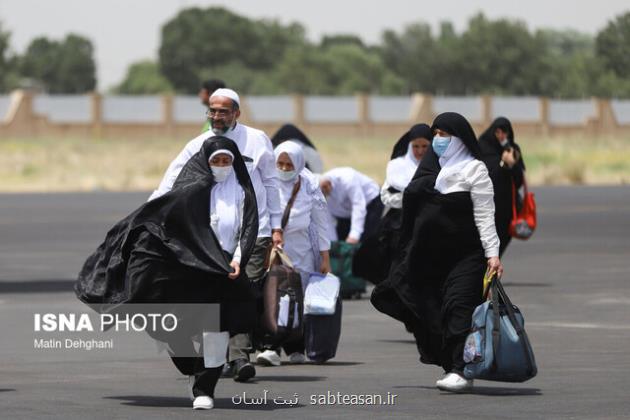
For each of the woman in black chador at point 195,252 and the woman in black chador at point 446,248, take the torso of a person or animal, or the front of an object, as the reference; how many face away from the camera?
0

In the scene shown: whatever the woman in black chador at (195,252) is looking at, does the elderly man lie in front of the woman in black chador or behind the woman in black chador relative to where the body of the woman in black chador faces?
behind

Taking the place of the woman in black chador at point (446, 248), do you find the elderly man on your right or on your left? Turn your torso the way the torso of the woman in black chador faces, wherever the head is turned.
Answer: on your right

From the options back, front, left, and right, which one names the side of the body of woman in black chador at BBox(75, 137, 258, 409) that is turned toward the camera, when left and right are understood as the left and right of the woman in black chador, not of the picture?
front

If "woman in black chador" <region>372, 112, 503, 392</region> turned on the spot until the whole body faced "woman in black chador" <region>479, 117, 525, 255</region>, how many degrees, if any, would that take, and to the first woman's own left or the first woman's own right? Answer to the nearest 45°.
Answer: approximately 135° to the first woman's own right

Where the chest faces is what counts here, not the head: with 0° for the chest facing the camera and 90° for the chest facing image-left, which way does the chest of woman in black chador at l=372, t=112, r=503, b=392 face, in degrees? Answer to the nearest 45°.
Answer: approximately 45°

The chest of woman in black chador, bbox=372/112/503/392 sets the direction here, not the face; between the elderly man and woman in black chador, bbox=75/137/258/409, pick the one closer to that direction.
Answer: the woman in black chador
